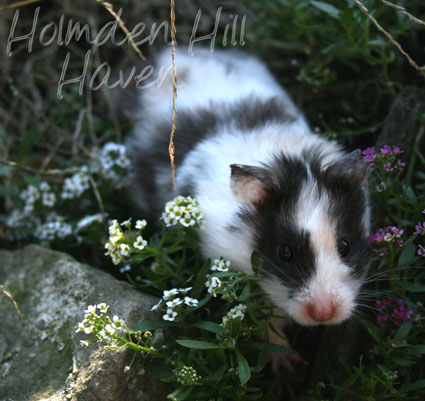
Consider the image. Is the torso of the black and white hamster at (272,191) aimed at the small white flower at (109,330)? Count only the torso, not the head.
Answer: no

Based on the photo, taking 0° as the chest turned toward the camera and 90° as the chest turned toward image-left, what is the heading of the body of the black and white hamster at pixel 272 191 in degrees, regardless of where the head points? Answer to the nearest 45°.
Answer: approximately 315°

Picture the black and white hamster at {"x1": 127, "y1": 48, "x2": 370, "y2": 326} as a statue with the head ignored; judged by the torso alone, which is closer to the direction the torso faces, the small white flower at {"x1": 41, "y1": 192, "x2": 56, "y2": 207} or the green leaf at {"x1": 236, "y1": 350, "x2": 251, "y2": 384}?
the green leaf

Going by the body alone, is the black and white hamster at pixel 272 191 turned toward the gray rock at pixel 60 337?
no

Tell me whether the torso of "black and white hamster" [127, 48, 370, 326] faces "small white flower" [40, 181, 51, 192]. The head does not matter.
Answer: no

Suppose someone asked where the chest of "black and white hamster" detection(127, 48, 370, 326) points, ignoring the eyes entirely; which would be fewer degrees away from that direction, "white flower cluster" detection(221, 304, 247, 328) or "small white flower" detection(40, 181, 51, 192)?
the white flower cluster

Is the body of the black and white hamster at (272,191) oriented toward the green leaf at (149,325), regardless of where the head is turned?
no

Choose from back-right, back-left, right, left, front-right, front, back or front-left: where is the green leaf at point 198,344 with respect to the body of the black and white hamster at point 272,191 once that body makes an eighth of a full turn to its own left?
right
